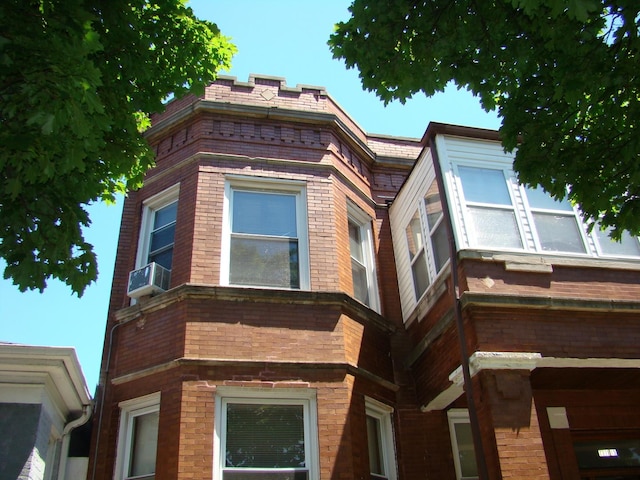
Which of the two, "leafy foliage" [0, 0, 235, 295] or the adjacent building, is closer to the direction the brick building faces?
the leafy foliage

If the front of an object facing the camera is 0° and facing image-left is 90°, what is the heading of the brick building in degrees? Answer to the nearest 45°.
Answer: approximately 0°

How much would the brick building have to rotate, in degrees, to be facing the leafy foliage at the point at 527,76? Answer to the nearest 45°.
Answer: approximately 45° to its left

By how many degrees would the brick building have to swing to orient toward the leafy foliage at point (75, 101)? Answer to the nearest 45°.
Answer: approximately 45° to its right

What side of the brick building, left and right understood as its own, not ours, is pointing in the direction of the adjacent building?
right

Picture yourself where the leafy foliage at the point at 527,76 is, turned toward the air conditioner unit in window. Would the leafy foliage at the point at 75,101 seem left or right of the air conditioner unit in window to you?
left
